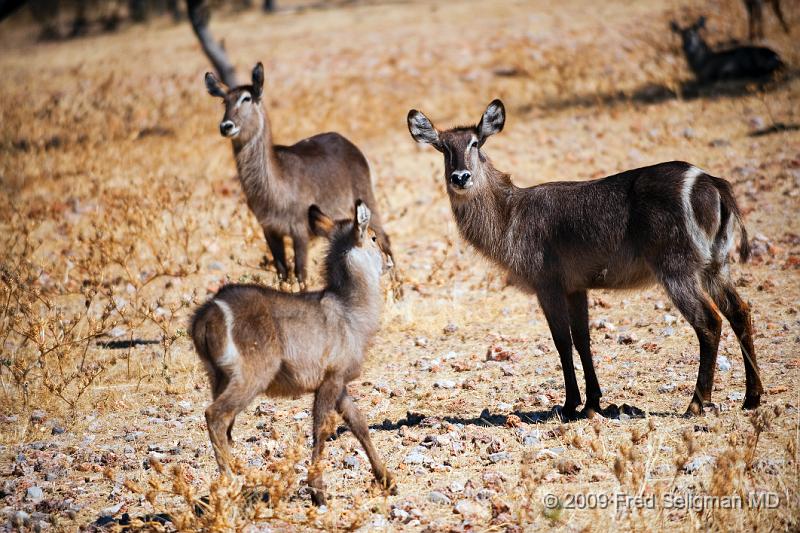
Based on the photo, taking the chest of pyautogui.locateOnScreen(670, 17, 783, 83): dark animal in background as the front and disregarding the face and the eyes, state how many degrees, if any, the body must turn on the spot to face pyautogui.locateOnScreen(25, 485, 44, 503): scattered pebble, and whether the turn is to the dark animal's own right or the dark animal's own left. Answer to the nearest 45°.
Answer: approximately 90° to the dark animal's own left

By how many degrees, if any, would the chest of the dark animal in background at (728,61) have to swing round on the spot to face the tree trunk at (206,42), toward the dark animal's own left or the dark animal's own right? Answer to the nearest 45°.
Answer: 0° — it already faces it

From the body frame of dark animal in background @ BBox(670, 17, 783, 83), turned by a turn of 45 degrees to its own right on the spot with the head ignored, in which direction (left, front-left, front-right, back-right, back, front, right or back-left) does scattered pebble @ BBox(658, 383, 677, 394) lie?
back-left

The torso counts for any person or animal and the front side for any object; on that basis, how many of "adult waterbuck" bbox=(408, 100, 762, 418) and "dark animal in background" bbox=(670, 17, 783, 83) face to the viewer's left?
2

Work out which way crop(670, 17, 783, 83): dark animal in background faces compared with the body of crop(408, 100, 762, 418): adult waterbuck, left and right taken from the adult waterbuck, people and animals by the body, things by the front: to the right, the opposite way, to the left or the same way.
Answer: the same way

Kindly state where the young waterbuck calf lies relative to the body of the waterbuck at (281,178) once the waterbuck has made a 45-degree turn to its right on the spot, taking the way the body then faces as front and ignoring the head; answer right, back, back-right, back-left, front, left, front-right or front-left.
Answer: left

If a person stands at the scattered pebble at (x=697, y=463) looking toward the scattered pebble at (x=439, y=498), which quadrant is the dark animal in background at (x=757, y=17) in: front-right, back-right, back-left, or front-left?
back-right

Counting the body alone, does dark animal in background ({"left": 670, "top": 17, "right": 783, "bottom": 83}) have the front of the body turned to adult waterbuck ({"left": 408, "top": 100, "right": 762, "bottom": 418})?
no

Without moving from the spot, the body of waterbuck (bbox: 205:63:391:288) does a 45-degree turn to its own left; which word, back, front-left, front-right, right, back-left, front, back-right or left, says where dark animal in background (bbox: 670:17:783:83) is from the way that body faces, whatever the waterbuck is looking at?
back-left

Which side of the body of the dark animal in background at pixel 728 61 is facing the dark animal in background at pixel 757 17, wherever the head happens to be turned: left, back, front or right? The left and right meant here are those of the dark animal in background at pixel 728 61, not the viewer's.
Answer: right

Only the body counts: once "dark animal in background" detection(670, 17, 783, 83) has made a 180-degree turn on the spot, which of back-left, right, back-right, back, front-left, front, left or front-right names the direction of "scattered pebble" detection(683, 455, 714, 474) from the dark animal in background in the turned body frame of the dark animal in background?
right

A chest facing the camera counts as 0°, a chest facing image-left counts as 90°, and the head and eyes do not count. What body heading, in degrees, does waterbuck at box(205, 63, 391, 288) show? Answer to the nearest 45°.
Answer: approximately 45°

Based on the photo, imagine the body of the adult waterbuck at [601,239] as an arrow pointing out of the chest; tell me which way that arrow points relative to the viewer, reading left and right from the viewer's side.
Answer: facing to the left of the viewer

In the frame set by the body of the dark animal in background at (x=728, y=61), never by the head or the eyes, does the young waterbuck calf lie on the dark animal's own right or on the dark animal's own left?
on the dark animal's own left

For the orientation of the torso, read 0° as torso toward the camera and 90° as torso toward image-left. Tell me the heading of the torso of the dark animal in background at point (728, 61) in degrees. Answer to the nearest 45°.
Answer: approximately 90°

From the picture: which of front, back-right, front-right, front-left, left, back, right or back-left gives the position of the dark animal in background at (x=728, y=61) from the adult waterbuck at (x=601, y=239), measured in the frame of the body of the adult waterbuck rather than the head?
right
